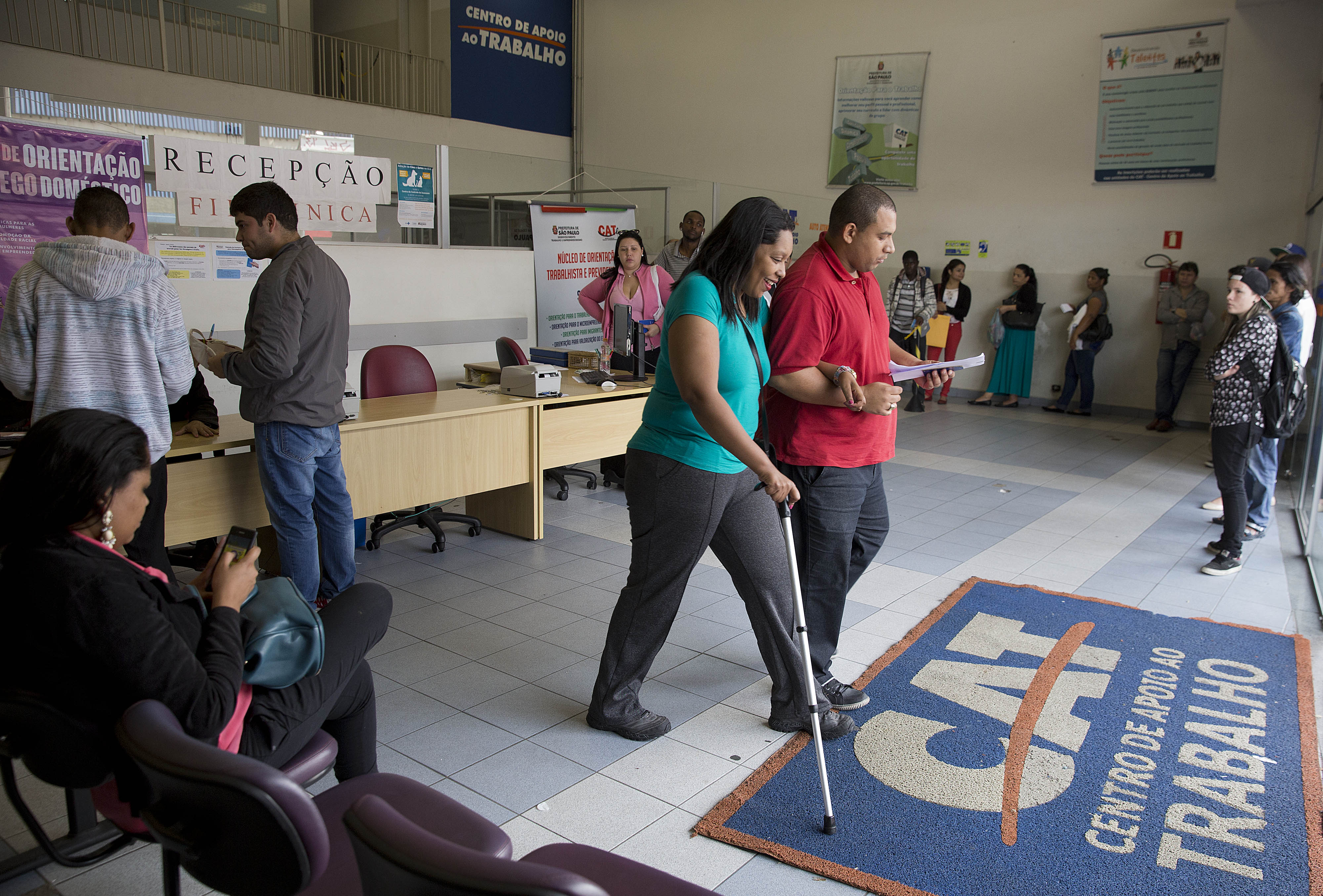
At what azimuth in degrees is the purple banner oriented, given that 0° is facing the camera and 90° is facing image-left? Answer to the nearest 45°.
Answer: approximately 315°

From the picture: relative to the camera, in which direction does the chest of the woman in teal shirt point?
to the viewer's right

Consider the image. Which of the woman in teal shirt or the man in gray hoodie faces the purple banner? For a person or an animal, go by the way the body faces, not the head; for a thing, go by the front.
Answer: the man in gray hoodie

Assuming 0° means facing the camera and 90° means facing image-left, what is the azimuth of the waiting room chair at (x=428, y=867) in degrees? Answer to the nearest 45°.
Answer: approximately 225°

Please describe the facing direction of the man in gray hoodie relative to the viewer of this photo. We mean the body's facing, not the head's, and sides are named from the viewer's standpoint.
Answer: facing away from the viewer

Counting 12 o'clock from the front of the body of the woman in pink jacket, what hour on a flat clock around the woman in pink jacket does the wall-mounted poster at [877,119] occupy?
The wall-mounted poster is roughly at 7 o'clock from the woman in pink jacket.

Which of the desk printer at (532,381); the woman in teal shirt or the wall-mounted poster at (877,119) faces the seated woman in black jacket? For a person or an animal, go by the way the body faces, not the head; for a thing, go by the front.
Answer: the wall-mounted poster

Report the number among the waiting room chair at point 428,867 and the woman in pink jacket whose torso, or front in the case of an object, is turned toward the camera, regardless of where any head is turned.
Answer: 1

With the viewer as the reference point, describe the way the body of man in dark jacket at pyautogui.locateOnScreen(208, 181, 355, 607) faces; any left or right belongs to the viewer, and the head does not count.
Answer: facing away from the viewer and to the left of the viewer
